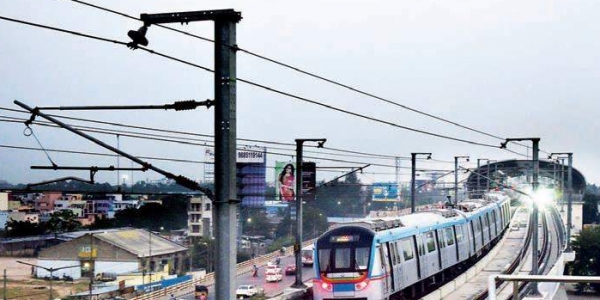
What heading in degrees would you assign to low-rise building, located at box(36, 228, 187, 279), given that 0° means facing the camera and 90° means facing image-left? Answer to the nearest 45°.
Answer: approximately 45°

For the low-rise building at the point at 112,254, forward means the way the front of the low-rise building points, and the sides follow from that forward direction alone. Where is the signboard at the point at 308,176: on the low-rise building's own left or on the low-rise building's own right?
on the low-rise building's own left

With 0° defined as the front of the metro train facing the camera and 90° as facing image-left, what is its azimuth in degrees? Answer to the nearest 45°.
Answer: approximately 45°

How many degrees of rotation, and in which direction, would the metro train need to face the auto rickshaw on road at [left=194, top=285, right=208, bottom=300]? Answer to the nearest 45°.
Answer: approximately 90° to its right

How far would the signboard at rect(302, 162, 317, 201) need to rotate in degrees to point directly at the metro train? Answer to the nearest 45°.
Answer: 0° — it already faces it

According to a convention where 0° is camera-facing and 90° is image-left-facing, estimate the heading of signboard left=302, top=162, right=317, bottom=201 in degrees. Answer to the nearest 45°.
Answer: approximately 0°

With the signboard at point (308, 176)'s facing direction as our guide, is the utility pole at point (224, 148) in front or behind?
in front

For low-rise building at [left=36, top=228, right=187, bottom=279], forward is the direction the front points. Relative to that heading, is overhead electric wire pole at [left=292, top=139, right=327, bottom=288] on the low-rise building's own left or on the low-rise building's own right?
on the low-rise building's own left

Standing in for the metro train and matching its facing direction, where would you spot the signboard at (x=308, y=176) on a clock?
The signboard is roughly at 4 o'clock from the metro train.
